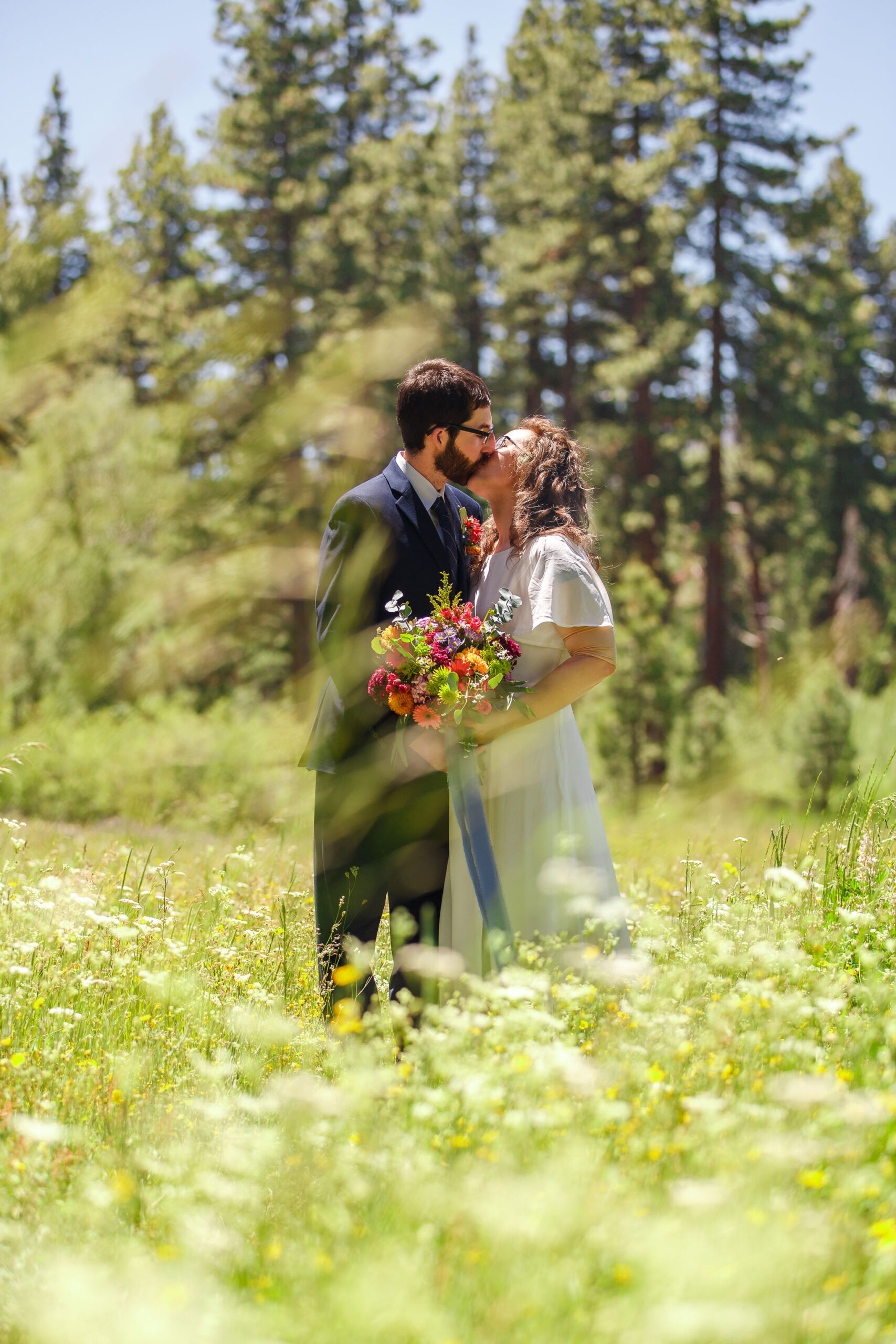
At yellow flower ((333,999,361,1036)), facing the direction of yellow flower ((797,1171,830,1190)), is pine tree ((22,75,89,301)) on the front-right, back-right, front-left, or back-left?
back-left

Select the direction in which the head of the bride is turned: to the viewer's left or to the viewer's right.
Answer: to the viewer's left

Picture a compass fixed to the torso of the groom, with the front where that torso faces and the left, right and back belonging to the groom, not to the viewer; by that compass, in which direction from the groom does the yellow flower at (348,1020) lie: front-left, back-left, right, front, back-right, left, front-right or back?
front-right

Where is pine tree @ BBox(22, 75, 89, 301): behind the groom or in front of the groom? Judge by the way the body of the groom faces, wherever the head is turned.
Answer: behind

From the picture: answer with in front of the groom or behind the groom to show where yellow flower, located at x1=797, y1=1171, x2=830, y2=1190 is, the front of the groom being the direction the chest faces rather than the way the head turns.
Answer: in front

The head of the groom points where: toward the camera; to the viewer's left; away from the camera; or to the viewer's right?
to the viewer's right

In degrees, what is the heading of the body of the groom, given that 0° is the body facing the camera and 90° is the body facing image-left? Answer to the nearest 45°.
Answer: approximately 315°

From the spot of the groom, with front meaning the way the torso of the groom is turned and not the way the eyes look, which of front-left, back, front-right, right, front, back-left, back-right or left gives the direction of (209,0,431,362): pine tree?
back-left
